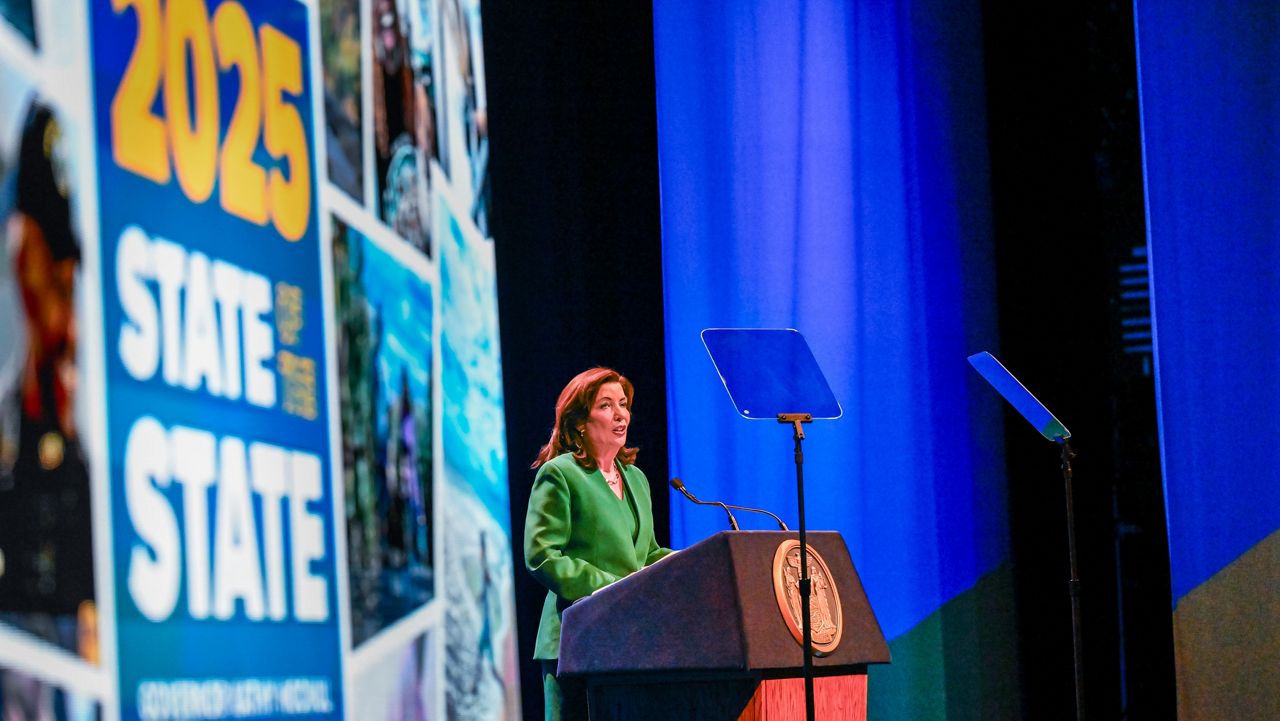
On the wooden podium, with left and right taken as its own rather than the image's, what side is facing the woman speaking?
back

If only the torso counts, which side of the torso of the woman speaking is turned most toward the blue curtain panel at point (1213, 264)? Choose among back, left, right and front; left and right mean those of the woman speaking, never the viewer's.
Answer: left

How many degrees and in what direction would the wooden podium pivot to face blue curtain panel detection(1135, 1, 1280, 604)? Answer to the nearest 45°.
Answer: approximately 90° to its left

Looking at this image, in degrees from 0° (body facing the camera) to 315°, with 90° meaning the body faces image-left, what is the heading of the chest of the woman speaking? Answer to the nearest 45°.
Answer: approximately 315°
